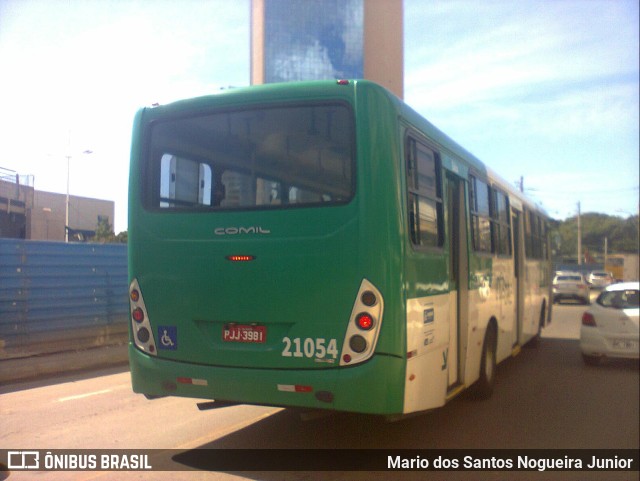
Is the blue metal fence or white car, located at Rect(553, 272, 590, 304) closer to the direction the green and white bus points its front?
the white car

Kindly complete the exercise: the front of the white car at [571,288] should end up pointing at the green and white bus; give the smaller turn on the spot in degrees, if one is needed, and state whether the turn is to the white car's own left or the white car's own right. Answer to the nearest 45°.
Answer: approximately 180°

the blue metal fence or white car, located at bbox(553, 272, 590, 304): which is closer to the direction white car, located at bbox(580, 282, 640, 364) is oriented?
the white car

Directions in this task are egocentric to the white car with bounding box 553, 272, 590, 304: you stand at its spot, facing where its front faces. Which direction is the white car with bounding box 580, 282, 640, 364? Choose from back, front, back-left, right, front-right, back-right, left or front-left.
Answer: back

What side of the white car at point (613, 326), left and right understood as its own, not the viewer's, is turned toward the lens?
back

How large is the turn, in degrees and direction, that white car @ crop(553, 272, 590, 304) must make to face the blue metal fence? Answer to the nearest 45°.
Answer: approximately 180°

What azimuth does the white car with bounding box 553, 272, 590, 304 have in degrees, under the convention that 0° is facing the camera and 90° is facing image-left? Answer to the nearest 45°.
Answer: approximately 180°

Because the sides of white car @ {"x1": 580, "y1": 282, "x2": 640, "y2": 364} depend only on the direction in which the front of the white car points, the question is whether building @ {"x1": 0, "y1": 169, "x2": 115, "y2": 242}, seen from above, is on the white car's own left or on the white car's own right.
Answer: on the white car's own left

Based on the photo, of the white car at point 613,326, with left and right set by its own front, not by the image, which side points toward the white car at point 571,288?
front

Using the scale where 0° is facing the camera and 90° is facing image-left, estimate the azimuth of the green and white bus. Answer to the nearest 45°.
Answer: approximately 225°

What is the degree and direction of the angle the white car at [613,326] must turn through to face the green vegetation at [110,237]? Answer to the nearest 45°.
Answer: approximately 90° to its left

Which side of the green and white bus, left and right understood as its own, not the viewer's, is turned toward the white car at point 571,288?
front
